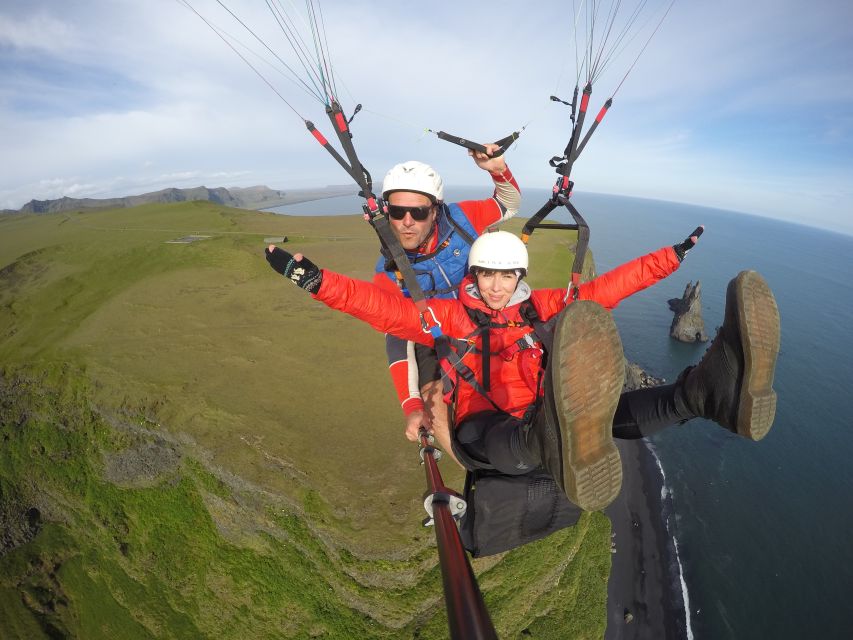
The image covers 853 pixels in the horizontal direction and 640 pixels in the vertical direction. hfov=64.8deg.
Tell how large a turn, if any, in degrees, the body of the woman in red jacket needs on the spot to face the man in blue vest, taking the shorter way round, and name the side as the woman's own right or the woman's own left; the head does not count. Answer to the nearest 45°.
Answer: approximately 180°

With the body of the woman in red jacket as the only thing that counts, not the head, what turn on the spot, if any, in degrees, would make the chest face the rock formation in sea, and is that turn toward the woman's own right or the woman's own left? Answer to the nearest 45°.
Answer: approximately 135° to the woman's own left

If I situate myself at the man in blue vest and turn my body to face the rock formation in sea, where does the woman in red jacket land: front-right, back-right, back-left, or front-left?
back-right

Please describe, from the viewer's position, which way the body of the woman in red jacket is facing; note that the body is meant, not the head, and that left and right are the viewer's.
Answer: facing the viewer and to the right of the viewer

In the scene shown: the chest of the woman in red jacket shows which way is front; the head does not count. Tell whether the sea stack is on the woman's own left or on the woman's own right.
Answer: on the woman's own left
